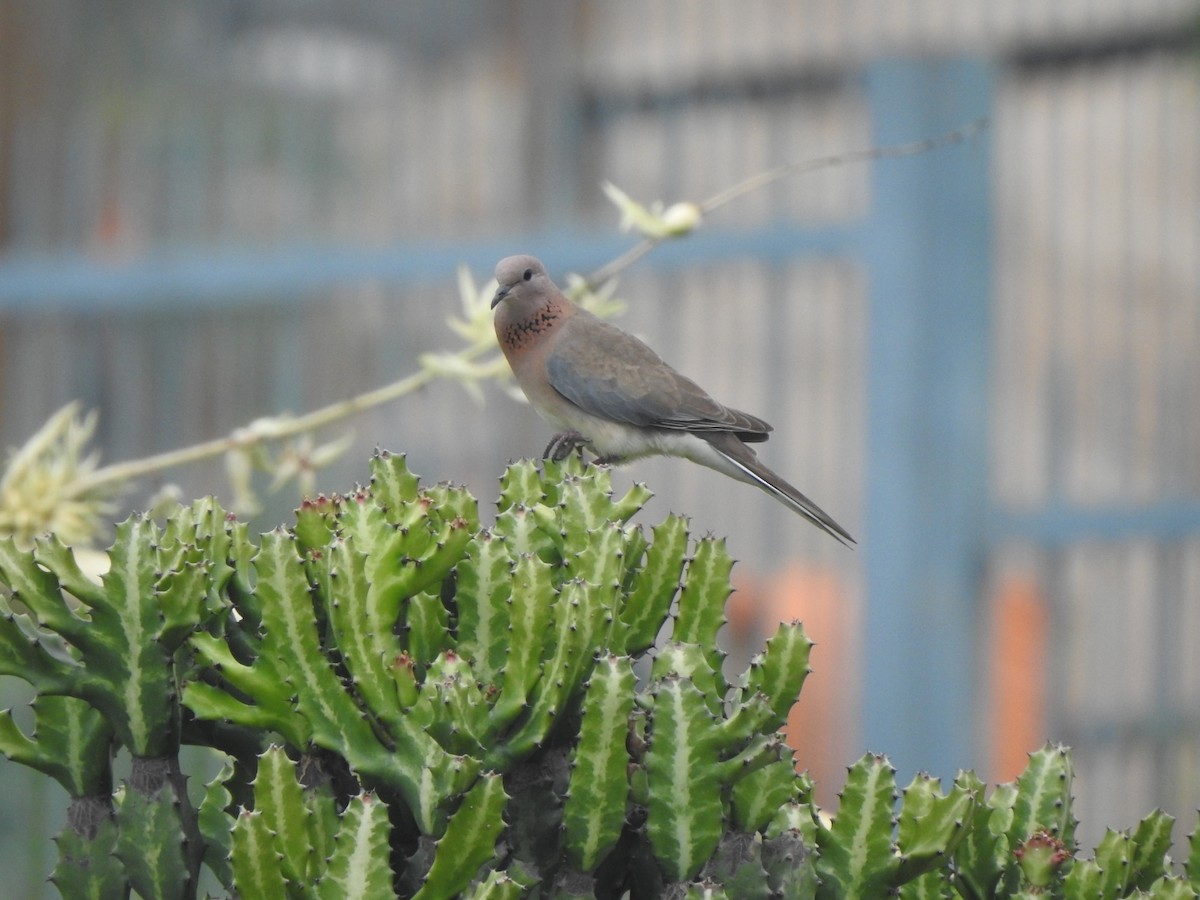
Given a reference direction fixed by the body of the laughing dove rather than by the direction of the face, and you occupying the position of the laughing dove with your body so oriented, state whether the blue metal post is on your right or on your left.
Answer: on your right

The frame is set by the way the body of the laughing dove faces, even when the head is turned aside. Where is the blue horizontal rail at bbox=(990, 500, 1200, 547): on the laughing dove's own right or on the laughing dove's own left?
on the laughing dove's own right

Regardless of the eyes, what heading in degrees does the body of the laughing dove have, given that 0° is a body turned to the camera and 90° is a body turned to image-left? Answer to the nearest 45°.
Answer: approximately 90°

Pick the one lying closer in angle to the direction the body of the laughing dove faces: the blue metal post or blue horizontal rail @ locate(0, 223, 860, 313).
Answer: the blue horizontal rail
